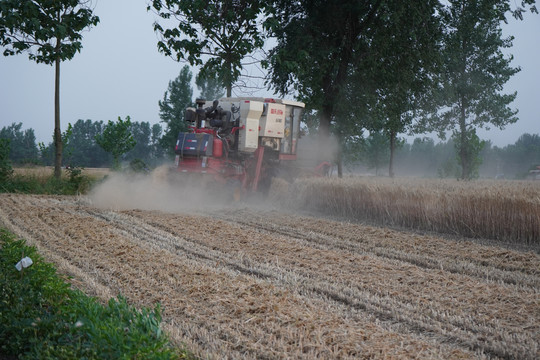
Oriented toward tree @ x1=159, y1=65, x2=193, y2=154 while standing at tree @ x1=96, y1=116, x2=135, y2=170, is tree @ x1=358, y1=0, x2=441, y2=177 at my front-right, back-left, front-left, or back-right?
back-right

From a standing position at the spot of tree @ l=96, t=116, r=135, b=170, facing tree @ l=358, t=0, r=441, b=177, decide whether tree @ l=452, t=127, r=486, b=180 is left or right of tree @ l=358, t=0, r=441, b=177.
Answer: left

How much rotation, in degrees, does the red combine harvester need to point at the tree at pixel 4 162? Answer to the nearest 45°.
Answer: approximately 135° to its left

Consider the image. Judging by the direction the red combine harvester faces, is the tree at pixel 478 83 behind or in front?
in front

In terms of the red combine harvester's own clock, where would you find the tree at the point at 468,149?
The tree is roughly at 12 o'clock from the red combine harvester.

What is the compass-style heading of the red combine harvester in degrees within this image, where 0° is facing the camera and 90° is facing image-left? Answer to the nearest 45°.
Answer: approximately 225°

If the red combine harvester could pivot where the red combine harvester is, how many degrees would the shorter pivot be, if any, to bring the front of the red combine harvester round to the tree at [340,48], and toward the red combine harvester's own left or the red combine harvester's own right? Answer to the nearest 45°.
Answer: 0° — it already faces it
